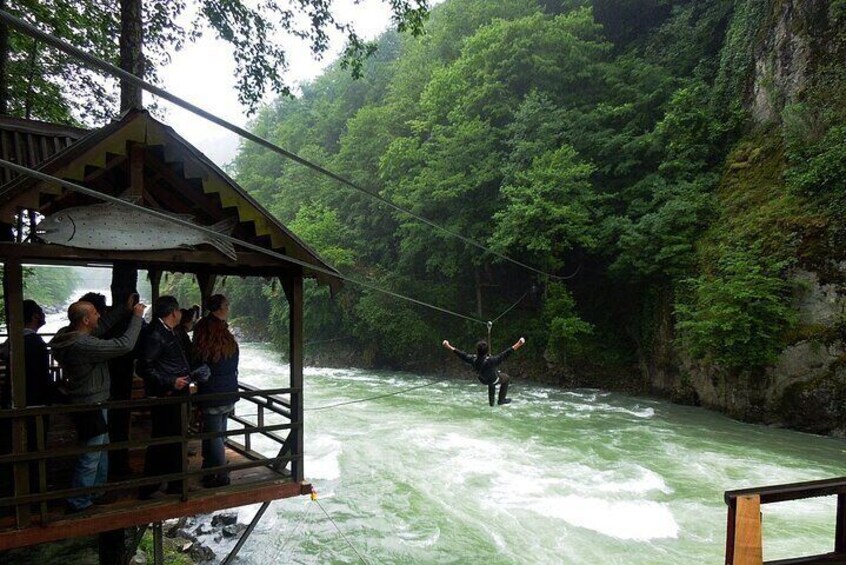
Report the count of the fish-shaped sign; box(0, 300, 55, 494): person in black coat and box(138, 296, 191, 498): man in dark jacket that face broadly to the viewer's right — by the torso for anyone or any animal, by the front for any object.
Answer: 2

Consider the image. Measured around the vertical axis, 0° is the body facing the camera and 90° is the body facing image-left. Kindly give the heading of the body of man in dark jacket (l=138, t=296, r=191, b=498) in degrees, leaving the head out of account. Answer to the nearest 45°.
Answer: approximately 270°

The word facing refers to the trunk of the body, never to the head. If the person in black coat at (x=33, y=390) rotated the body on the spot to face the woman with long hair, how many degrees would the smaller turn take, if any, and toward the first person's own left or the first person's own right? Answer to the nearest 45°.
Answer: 0° — they already face them

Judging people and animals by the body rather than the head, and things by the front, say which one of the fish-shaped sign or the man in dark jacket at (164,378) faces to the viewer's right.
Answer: the man in dark jacket

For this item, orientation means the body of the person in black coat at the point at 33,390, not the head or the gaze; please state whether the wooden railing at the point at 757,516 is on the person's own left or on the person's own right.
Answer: on the person's own right

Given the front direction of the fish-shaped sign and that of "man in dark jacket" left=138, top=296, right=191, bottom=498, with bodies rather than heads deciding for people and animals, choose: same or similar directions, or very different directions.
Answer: very different directions

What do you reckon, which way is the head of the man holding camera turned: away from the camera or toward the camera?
away from the camera

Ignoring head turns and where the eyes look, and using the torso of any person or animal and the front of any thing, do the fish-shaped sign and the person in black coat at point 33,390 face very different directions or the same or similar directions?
very different directions

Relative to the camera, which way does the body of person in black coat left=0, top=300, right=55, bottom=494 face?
to the viewer's right
